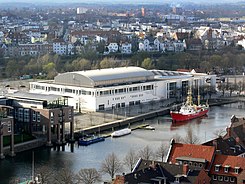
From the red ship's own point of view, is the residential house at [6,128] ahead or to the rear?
ahead

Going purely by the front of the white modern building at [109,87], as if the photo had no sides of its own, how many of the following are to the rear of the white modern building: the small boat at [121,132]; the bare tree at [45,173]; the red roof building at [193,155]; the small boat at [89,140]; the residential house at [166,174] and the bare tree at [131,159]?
0

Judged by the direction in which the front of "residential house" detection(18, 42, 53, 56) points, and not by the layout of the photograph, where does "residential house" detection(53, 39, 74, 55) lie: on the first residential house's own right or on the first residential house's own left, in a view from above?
on the first residential house's own left

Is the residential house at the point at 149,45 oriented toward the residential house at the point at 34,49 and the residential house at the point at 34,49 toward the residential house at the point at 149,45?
no

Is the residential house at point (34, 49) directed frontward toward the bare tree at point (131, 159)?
yes

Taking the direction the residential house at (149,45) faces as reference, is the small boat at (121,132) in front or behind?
in front

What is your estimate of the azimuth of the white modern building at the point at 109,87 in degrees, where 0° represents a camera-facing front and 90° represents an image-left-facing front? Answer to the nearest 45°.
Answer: approximately 315°

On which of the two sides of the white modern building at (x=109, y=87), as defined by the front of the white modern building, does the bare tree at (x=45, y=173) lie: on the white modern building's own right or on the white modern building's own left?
on the white modern building's own right

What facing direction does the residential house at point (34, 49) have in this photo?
toward the camera

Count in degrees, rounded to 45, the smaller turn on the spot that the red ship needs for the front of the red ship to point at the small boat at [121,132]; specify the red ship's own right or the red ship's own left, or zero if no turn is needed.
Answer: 0° — it already faces it

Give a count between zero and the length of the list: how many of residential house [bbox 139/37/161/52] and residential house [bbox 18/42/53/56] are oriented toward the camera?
2

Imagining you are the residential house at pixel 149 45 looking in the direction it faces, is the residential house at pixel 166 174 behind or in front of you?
in front

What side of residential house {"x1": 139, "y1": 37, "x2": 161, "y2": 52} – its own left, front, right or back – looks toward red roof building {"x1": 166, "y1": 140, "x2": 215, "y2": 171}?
front

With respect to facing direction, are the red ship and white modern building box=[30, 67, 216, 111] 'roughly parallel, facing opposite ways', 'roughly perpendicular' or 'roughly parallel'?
roughly perpendicular

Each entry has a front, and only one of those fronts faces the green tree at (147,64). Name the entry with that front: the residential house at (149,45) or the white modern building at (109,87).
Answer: the residential house

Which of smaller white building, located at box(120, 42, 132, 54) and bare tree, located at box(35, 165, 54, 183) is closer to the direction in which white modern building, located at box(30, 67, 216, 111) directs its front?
the bare tree
